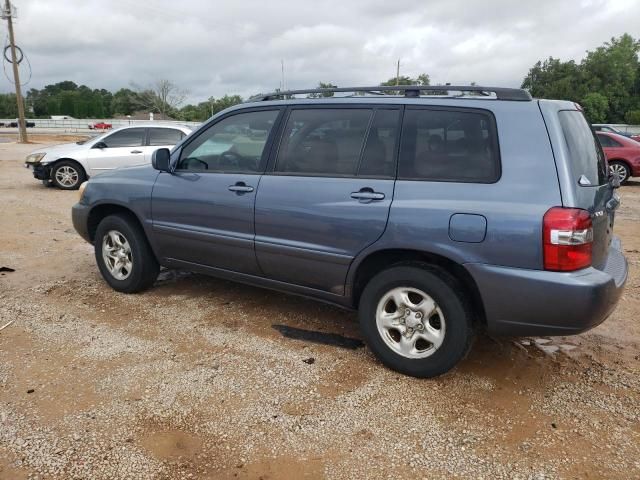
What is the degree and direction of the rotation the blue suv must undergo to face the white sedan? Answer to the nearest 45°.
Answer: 0° — it already faces it

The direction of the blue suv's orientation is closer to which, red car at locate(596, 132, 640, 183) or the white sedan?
the white sedan

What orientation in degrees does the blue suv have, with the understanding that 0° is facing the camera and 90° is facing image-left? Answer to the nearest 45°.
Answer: approximately 135°

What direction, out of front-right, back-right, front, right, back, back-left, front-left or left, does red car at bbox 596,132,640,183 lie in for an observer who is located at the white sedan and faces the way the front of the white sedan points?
back

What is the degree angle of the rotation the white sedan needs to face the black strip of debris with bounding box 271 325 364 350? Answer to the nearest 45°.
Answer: approximately 90° to its left

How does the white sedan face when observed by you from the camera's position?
facing to the left of the viewer

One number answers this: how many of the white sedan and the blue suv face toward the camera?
0

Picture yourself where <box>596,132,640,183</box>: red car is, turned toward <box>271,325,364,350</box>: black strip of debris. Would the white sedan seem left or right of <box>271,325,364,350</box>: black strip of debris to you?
right

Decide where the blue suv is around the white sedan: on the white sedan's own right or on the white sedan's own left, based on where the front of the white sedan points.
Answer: on the white sedan's own left
